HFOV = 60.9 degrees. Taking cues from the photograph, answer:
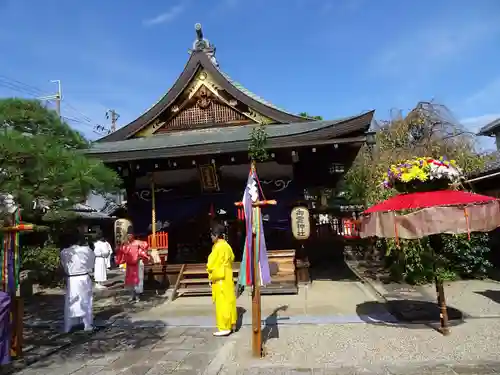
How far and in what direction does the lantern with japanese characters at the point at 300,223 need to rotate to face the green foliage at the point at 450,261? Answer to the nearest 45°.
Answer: approximately 90° to its left

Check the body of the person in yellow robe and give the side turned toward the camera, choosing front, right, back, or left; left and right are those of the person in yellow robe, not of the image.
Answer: left

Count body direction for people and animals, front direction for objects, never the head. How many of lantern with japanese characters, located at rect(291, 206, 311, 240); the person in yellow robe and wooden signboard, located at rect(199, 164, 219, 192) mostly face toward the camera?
2

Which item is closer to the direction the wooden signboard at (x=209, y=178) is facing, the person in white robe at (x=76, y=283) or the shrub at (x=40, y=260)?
the person in white robe

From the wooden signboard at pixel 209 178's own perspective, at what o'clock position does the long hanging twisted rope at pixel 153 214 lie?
The long hanging twisted rope is roughly at 3 o'clock from the wooden signboard.

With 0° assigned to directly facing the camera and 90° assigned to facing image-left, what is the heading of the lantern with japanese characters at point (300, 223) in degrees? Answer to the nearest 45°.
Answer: approximately 0°

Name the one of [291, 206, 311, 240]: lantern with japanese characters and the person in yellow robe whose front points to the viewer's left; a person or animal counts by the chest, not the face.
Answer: the person in yellow robe

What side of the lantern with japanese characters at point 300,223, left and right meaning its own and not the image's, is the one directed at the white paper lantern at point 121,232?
right
